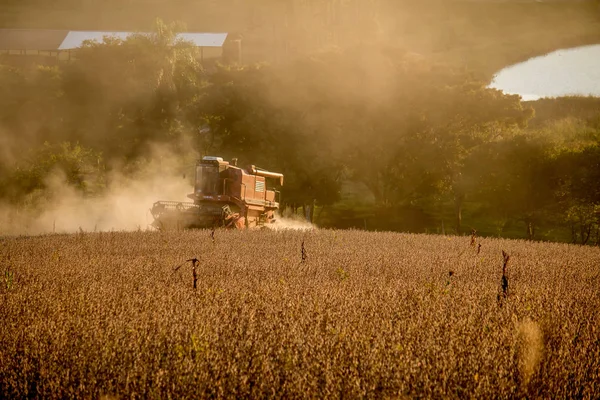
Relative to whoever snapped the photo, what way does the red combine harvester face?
facing the viewer and to the left of the viewer
